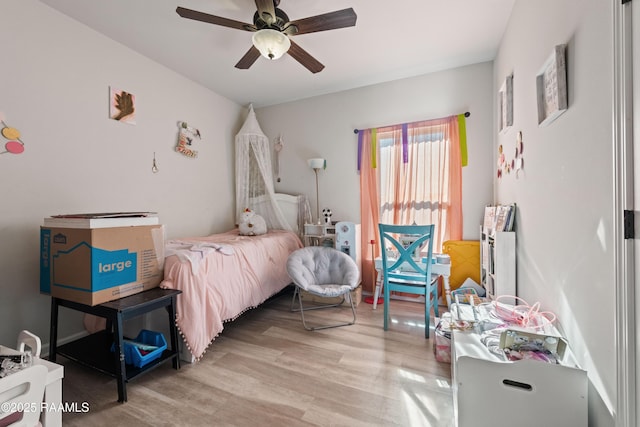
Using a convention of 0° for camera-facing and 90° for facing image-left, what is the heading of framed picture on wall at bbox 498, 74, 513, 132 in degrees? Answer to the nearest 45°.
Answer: approximately 90°

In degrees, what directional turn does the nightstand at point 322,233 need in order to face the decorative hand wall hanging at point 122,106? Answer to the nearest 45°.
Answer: approximately 45° to its right

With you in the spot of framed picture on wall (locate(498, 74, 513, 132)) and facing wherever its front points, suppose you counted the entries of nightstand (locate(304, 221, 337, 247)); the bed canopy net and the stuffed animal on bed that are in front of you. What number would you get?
3

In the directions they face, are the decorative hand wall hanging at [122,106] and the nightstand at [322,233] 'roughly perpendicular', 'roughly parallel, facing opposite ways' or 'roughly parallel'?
roughly perpendicular

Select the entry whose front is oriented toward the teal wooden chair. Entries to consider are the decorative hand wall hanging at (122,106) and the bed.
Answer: the decorative hand wall hanging

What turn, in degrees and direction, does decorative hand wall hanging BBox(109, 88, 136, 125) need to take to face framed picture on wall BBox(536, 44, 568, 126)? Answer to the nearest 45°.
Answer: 0° — it already faces it

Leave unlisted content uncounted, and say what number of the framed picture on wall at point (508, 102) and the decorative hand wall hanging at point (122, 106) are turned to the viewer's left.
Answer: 1

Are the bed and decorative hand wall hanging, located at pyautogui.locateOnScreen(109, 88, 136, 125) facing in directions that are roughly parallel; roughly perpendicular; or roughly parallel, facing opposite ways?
roughly perpendicular

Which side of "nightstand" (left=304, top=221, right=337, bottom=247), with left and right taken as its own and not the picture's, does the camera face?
front

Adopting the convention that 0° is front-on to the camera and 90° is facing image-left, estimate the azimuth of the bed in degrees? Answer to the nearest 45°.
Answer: approximately 45°

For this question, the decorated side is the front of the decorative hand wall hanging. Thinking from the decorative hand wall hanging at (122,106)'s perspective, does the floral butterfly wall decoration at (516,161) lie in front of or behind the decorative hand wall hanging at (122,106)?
in front

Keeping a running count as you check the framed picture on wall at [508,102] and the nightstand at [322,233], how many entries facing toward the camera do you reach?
1

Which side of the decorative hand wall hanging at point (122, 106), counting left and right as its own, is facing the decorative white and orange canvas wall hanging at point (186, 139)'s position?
left

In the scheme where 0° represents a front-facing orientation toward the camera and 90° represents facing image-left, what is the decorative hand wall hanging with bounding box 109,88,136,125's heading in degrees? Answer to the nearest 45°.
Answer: approximately 315°

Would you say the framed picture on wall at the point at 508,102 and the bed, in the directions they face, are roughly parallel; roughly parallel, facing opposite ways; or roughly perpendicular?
roughly perpendicular
